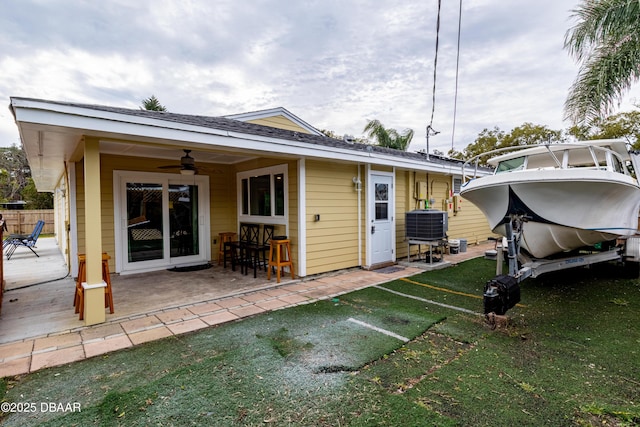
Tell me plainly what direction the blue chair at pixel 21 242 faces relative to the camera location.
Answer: facing to the left of the viewer

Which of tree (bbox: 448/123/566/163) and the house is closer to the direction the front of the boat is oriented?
the house

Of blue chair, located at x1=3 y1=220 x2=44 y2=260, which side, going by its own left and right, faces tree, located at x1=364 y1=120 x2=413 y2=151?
back

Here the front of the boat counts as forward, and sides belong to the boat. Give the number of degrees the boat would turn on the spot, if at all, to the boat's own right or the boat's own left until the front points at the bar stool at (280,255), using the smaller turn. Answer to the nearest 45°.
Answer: approximately 45° to the boat's own right

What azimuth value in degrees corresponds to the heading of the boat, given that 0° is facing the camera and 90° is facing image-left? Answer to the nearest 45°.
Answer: approximately 45°

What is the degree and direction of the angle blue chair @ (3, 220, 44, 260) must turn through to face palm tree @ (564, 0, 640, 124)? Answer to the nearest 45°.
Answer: approximately 135° to its left

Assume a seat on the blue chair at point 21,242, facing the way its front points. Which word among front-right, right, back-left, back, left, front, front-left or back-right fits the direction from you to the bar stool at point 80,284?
left

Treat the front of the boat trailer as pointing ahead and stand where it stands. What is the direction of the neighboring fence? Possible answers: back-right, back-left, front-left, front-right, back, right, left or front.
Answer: front-right

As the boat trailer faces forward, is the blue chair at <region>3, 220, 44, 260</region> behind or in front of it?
in front

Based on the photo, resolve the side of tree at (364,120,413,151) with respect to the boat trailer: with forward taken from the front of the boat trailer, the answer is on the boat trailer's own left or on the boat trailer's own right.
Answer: on the boat trailer's own right

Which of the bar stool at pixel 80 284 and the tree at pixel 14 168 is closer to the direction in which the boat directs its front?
the bar stool

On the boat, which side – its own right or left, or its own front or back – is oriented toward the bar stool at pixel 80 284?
front

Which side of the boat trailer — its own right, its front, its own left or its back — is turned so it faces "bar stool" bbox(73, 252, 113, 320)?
front
